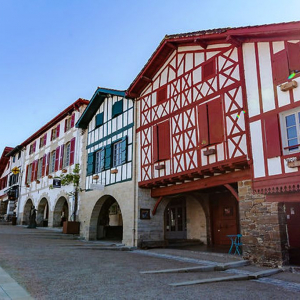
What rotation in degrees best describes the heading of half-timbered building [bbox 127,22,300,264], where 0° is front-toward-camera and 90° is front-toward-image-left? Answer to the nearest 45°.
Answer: approximately 45°

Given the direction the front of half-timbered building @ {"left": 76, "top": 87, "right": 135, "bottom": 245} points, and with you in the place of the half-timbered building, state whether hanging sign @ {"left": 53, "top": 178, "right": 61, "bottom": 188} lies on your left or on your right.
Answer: on your right
